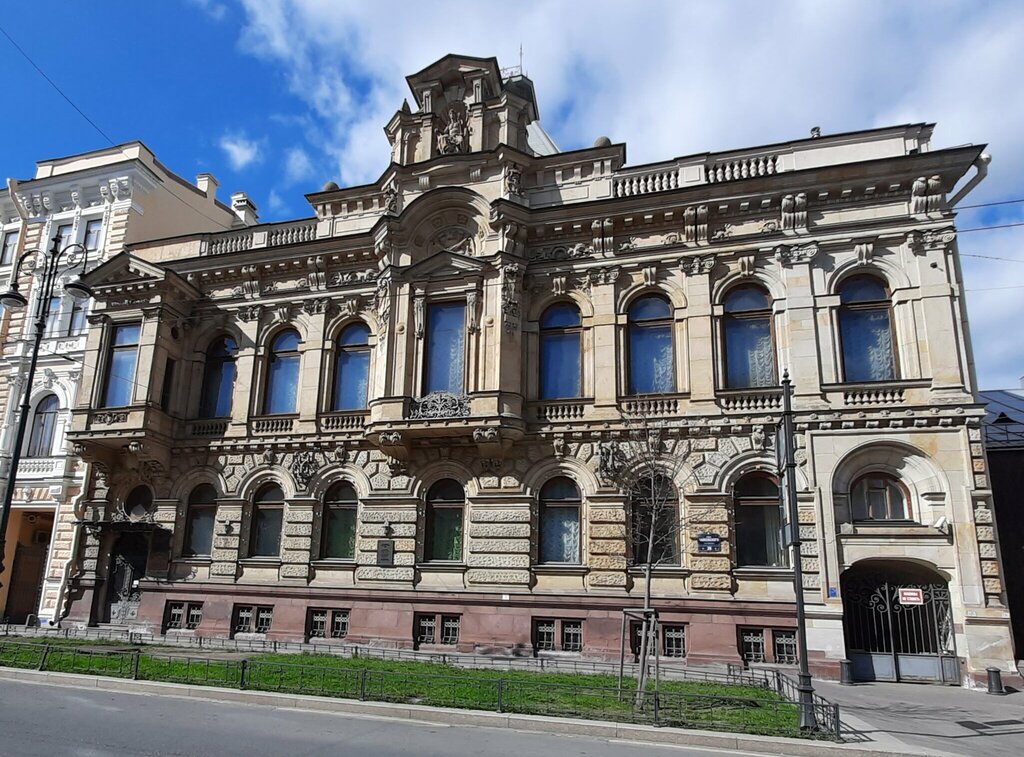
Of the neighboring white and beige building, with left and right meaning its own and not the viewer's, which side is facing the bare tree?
left

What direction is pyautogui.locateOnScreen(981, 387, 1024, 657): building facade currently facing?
toward the camera

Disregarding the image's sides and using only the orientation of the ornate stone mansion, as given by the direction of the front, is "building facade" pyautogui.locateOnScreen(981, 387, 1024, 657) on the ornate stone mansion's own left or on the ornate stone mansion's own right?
on the ornate stone mansion's own left

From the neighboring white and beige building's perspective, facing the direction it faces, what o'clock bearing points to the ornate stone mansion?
The ornate stone mansion is roughly at 9 o'clock from the neighboring white and beige building.

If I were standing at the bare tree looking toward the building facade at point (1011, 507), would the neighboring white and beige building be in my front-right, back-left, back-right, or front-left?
back-left

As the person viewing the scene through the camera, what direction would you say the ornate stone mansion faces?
facing the viewer

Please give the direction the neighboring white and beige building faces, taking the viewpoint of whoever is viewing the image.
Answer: facing the viewer and to the left of the viewer

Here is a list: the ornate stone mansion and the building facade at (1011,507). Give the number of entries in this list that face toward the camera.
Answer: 2

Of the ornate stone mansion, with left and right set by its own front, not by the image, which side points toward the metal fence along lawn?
front

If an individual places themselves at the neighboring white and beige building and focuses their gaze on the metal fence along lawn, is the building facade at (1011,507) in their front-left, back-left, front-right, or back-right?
front-left

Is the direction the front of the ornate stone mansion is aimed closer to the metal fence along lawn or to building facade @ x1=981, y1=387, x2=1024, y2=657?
the metal fence along lawn
